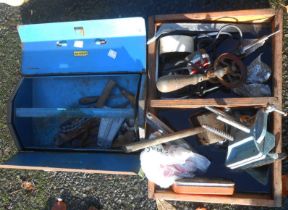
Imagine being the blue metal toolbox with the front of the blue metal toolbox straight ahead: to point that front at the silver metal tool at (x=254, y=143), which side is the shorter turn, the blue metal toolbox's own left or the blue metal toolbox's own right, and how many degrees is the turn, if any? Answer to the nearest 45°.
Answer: approximately 45° to the blue metal toolbox's own left

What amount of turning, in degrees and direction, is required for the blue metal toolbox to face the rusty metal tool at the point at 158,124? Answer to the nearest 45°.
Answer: approximately 45° to its left

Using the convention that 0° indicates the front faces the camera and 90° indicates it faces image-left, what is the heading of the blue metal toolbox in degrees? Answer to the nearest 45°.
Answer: approximately 0°

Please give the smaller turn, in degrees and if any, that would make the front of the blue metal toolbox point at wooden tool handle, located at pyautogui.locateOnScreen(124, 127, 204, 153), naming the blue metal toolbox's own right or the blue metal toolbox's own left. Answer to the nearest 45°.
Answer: approximately 45° to the blue metal toolbox's own left

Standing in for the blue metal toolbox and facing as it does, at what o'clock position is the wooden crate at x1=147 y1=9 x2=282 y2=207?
The wooden crate is roughly at 10 o'clock from the blue metal toolbox.

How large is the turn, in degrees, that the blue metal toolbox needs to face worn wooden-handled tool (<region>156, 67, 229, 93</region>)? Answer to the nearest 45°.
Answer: approximately 45° to its left
